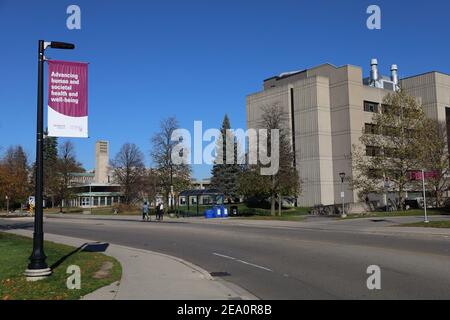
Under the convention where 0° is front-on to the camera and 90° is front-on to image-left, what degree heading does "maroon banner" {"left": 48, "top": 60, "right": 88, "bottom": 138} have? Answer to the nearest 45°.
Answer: approximately 0°
